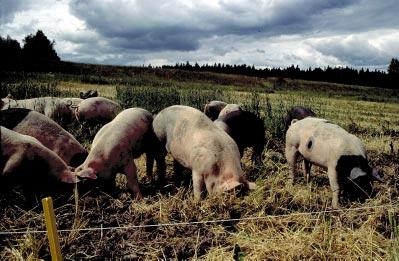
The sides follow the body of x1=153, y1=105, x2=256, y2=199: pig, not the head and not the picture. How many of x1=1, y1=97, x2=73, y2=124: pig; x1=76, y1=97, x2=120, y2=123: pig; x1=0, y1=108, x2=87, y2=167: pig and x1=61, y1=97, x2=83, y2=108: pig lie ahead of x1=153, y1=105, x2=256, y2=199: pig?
0

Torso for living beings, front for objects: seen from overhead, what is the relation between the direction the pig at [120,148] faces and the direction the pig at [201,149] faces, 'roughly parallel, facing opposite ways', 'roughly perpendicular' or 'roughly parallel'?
roughly perpendicular

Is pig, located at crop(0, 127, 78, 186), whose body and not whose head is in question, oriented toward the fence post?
no

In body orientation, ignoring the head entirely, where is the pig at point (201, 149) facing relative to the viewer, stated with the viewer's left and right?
facing the viewer and to the right of the viewer

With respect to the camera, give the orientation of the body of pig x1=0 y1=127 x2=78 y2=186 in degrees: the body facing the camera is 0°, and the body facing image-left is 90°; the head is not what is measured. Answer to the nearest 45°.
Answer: approximately 270°

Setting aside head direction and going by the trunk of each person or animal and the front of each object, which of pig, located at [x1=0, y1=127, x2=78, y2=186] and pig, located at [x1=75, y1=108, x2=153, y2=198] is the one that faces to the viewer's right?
pig, located at [x1=0, y1=127, x2=78, y2=186]

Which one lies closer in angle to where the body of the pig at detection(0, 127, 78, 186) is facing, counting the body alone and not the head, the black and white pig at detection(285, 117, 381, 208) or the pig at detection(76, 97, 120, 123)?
the black and white pig

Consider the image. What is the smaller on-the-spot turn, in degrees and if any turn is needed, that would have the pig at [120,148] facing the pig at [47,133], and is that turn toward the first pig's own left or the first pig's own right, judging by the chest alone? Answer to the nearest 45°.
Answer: approximately 90° to the first pig's own right

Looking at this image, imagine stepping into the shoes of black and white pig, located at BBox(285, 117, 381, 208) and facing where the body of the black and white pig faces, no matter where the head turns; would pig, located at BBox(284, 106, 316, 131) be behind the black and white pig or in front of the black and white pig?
behind

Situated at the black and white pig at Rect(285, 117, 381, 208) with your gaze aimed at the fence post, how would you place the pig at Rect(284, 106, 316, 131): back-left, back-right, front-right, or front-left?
back-right

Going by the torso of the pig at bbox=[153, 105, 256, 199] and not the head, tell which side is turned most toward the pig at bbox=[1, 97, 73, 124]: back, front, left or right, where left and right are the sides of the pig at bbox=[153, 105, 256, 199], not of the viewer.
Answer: back

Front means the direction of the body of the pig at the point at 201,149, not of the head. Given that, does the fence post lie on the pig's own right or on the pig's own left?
on the pig's own right
